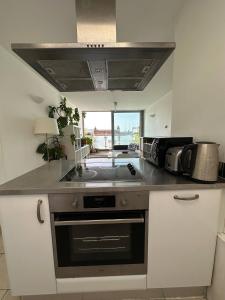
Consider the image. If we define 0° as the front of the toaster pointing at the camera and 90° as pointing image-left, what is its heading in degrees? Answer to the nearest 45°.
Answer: approximately 45°

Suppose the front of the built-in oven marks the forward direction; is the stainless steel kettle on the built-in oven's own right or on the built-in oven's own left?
on the built-in oven's own left

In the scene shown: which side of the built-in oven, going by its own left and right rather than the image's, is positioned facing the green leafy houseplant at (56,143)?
back

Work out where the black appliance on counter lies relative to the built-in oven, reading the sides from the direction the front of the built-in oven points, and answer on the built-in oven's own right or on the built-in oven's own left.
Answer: on the built-in oven's own left
